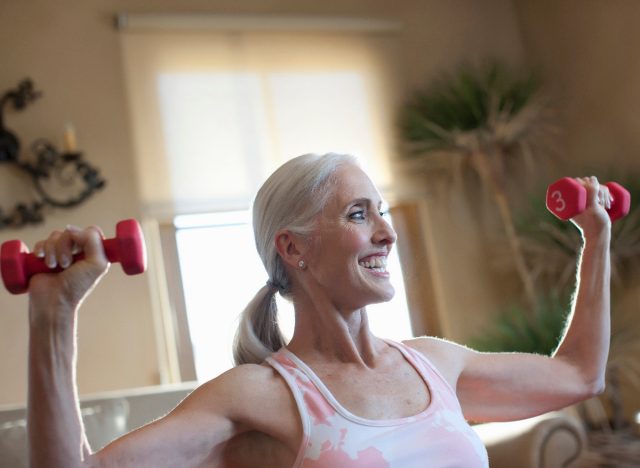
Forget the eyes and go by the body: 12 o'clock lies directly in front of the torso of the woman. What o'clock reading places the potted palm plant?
The potted palm plant is roughly at 8 o'clock from the woman.

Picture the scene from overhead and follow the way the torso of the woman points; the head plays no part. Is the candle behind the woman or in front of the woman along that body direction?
behind

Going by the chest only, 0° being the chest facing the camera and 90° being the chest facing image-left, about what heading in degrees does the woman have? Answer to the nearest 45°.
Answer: approximately 315°

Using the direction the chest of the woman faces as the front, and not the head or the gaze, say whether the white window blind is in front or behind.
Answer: behind

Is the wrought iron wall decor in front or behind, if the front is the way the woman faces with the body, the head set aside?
behind
